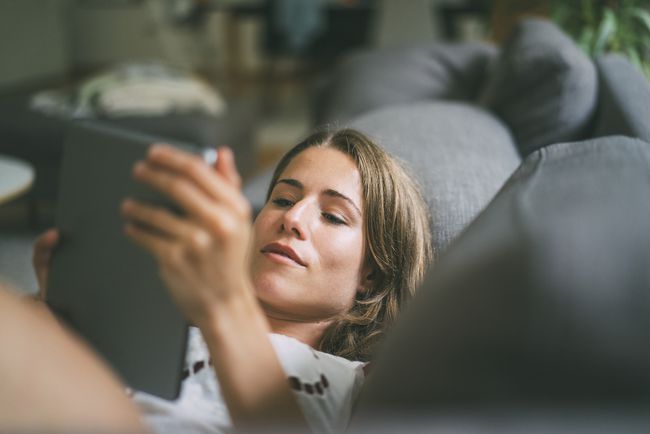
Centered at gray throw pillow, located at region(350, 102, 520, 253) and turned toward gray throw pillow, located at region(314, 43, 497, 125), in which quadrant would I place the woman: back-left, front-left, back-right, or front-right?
back-left

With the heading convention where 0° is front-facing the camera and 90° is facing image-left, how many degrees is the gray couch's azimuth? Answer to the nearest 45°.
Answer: approximately 90°

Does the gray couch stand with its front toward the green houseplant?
no
